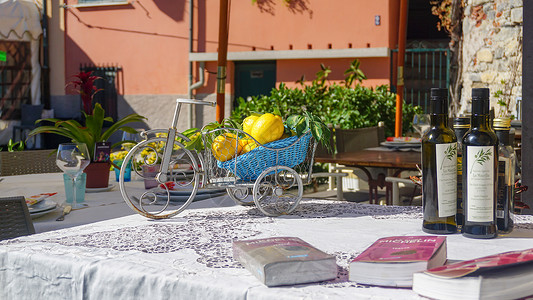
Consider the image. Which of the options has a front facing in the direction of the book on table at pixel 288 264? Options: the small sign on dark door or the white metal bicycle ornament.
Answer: the small sign on dark door

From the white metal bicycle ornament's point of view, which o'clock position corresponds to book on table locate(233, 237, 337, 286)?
The book on table is roughly at 9 o'clock from the white metal bicycle ornament.

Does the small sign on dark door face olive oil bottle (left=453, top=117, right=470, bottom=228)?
yes

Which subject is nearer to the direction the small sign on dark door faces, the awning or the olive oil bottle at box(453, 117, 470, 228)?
the olive oil bottle

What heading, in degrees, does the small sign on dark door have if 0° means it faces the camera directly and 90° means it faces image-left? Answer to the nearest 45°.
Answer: approximately 0°

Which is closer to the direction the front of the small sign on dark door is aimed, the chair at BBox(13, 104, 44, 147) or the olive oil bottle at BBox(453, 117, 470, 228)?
the olive oil bottle

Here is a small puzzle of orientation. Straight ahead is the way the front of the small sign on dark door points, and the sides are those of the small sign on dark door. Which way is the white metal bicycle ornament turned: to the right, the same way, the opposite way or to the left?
to the right

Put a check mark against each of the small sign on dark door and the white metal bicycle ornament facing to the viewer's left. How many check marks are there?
1

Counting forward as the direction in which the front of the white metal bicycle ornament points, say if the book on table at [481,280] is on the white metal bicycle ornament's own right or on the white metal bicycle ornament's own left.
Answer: on the white metal bicycle ornament's own left

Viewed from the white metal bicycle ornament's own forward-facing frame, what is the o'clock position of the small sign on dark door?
The small sign on dark door is roughly at 3 o'clock from the white metal bicycle ornament.

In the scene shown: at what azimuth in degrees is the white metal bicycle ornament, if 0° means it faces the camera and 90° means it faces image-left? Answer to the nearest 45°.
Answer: approximately 90°

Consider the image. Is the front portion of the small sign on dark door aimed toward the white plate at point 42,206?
yes
